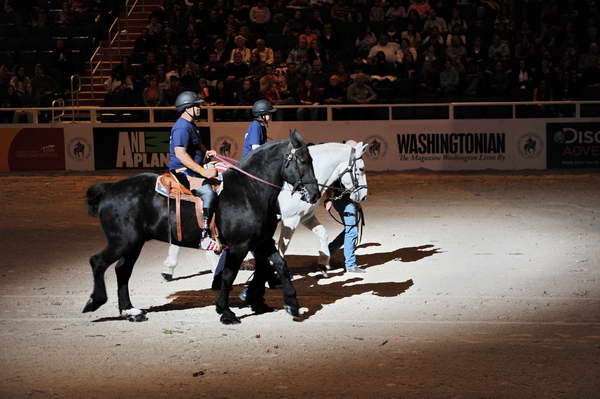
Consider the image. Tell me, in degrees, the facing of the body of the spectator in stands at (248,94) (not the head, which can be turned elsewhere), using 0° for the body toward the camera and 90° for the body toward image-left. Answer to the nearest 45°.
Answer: approximately 0°

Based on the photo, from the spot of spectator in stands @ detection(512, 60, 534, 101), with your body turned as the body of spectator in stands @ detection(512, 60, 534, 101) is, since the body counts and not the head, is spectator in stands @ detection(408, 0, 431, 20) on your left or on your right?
on your right

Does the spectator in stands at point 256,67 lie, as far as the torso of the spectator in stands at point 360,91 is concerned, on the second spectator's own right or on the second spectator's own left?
on the second spectator's own right

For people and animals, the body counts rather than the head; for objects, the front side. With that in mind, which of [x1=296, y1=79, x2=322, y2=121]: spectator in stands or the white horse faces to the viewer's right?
the white horse

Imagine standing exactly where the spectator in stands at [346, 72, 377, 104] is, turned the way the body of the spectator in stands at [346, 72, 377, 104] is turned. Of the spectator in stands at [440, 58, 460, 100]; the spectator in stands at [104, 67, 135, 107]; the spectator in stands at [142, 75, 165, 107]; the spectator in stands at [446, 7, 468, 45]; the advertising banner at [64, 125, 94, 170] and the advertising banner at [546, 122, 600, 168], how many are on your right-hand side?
3

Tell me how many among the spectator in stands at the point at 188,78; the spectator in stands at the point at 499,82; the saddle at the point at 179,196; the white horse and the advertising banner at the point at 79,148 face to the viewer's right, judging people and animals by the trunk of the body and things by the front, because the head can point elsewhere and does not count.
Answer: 2

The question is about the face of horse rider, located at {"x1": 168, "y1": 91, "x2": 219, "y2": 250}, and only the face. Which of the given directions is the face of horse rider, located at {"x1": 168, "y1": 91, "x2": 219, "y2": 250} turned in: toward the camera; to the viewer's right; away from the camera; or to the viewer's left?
to the viewer's right

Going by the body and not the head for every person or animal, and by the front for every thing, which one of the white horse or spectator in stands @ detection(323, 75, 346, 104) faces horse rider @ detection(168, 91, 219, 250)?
the spectator in stands

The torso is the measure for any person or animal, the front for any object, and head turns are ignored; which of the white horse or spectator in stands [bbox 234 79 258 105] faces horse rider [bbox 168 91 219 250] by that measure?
the spectator in stands

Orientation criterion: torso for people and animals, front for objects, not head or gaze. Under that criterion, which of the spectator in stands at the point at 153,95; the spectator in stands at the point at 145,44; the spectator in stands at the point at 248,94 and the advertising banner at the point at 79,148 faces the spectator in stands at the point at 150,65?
the spectator in stands at the point at 145,44

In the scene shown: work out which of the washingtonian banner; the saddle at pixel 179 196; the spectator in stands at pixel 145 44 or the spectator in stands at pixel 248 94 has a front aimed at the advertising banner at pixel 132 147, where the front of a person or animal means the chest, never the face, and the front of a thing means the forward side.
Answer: the spectator in stands at pixel 145 44

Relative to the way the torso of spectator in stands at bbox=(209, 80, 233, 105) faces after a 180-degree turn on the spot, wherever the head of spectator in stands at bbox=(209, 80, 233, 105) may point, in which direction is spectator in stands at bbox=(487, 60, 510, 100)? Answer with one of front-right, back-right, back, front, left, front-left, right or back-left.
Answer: right

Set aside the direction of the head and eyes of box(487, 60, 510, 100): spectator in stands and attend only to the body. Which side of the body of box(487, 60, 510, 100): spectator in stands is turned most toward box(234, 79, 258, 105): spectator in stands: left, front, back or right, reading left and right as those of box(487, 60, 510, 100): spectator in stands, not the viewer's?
right

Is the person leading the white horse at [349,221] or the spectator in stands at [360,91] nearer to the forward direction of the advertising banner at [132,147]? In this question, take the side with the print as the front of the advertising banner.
the person leading the white horse

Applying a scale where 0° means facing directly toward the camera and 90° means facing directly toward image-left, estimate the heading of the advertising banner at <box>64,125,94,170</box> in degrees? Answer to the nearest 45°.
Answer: approximately 0°
